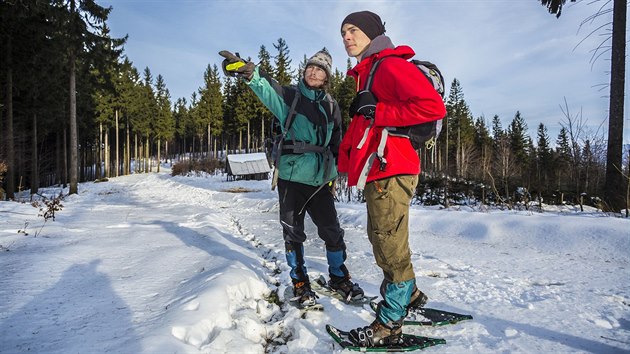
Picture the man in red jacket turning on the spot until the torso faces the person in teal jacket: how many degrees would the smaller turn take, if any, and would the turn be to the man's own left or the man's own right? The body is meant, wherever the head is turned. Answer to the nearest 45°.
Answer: approximately 45° to the man's own right

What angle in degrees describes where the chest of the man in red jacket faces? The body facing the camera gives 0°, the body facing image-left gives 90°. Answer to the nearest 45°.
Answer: approximately 90°

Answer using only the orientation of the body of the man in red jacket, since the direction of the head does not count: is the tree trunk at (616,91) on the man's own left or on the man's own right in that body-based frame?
on the man's own right
